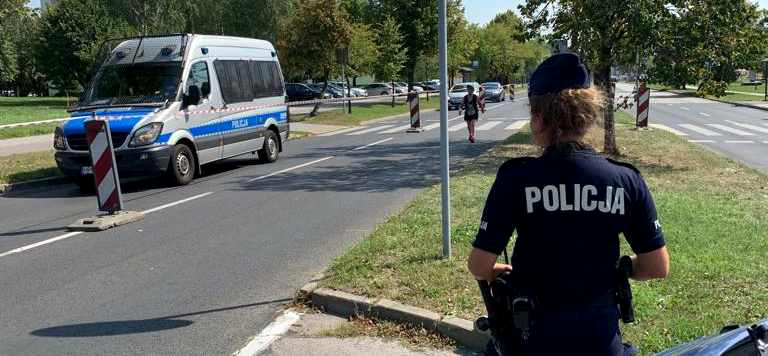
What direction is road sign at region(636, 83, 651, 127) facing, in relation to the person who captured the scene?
facing the viewer

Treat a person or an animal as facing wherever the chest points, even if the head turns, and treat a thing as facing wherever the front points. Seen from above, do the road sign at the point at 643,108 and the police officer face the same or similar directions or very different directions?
very different directions

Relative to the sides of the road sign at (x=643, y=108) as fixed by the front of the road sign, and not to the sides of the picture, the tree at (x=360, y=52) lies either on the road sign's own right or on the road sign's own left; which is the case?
on the road sign's own right

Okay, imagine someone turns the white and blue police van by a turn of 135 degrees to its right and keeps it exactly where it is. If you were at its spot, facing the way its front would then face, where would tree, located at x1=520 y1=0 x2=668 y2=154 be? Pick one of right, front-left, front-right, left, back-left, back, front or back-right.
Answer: right

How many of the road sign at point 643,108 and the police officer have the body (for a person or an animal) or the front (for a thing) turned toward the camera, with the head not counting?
1

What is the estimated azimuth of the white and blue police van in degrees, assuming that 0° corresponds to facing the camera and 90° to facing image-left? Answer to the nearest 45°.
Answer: approximately 45°

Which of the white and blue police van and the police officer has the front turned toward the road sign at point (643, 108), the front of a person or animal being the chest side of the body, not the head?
the police officer

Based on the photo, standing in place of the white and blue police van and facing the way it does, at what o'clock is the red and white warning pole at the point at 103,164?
The red and white warning pole is roughly at 11 o'clock from the white and blue police van.

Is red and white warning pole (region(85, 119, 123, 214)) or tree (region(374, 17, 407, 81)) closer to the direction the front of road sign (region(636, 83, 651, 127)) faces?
the red and white warning pole

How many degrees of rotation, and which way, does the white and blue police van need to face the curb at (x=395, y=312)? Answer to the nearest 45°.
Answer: approximately 45° to its left

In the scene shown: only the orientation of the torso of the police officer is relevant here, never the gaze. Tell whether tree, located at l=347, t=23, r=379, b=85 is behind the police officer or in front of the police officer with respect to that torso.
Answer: in front

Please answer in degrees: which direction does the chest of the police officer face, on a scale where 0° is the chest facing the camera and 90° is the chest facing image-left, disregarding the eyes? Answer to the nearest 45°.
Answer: approximately 180°

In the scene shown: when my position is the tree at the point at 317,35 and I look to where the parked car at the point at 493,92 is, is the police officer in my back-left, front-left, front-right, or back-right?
back-right

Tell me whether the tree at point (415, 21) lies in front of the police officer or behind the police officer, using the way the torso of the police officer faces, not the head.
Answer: in front

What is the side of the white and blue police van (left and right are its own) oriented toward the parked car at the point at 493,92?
back
